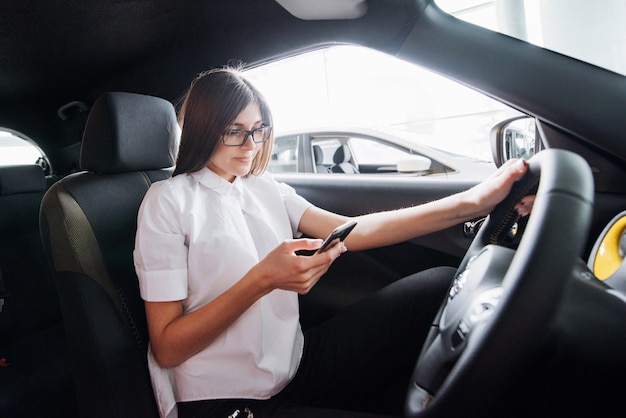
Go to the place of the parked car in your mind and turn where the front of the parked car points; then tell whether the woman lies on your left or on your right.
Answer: on your right

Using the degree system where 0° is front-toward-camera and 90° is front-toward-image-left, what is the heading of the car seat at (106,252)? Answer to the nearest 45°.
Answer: approximately 315°

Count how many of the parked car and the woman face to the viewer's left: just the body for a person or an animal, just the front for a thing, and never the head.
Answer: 0

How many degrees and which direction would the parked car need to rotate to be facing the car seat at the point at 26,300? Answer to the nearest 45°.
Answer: approximately 135° to its right

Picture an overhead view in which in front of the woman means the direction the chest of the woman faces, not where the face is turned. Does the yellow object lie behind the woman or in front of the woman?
in front

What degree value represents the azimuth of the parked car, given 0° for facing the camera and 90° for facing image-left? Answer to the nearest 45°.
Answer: approximately 270°

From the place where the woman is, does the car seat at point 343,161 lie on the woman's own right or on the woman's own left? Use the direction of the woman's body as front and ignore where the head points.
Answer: on the woman's own left

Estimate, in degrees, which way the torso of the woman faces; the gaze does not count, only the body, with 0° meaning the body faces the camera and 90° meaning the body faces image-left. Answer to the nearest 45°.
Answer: approximately 315°

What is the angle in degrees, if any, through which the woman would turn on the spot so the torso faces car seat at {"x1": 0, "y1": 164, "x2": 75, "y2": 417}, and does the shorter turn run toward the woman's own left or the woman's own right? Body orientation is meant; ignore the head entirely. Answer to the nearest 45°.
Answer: approximately 180°

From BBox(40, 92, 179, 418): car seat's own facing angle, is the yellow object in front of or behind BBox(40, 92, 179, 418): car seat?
in front

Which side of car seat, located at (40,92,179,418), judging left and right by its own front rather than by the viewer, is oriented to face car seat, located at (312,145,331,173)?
left

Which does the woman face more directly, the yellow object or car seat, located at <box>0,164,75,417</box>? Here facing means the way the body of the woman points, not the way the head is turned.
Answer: the yellow object
